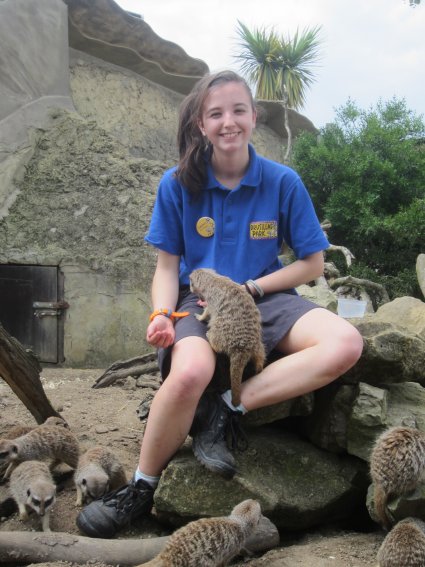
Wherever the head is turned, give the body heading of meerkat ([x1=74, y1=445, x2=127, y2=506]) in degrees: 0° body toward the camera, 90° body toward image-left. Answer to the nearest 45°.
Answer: approximately 45°

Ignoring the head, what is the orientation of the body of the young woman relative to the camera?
toward the camera

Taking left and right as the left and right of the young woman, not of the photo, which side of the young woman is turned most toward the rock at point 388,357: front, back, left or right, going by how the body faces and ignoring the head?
left

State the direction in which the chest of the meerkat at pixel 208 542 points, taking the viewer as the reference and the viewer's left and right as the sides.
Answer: facing away from the viewer and to the right of the viewer

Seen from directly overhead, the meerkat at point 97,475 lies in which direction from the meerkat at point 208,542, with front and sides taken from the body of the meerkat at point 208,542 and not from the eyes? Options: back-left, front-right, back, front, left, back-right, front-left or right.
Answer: left

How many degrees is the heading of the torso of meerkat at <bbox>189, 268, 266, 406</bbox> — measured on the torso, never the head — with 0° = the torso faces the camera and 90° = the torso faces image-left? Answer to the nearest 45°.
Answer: approximately 135°

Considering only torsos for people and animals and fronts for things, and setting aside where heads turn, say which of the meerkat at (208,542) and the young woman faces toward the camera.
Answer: the young woman

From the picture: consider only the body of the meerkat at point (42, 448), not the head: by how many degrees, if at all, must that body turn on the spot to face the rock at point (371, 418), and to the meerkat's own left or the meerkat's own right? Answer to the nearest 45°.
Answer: approximately 135° to the meerkat's own left

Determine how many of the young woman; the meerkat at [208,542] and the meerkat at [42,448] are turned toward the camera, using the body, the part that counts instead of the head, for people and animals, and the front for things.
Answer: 1

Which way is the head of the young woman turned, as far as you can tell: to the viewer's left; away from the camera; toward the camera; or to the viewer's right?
toward the camera

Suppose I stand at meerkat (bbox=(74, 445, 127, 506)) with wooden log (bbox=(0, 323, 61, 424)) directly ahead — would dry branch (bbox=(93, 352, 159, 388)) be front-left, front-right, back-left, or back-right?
front-right
